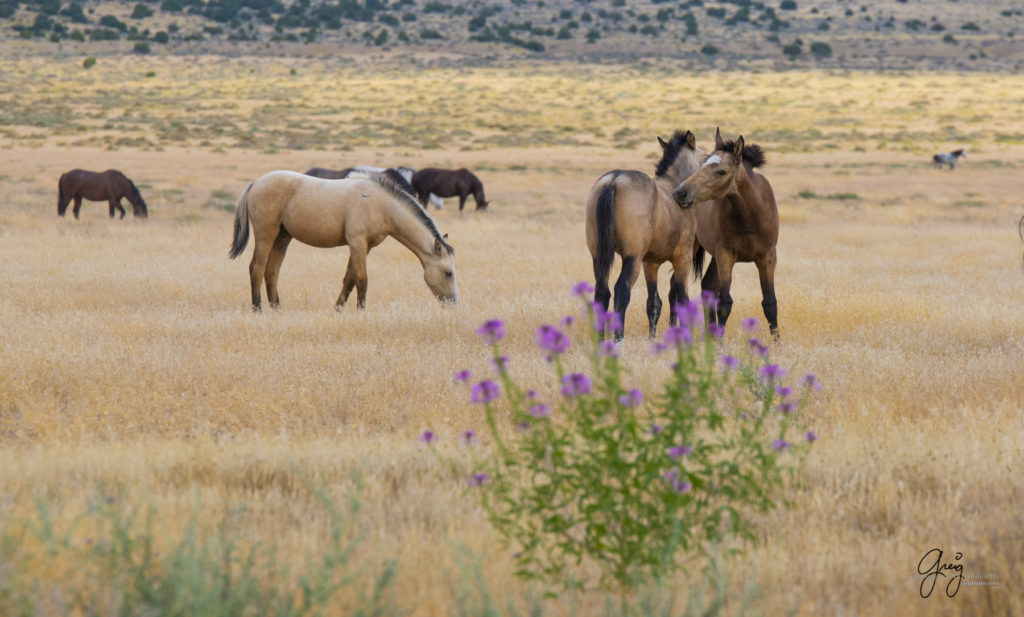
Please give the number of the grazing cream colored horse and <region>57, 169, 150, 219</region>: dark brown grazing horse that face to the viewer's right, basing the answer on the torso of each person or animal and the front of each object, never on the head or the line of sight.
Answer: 2

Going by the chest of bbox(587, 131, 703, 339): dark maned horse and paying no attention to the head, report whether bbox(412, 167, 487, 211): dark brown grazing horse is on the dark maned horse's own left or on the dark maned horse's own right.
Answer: on the dark maned horse's own left

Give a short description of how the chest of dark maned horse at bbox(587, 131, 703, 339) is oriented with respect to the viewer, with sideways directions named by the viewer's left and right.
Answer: facing away from the viewer and to the right of the viewer

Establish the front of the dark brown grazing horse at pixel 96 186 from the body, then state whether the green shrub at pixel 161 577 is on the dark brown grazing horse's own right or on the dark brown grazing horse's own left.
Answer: on the dark brown grazing horse's own right

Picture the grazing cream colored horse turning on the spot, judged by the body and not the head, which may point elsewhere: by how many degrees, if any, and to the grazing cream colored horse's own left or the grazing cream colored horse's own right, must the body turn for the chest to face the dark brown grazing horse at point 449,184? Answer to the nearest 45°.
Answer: approximately 90° to the grazing cream colored horse's own left

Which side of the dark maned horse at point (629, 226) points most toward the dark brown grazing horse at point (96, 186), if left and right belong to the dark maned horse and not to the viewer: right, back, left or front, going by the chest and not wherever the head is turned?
left

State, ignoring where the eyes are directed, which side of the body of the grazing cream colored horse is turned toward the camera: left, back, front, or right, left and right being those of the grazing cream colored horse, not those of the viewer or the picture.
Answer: right

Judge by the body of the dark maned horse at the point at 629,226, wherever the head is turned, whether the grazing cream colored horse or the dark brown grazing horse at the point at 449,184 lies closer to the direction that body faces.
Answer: the dark brown grazing horse

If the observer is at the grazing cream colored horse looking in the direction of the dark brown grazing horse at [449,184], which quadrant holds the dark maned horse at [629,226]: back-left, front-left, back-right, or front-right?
back-right

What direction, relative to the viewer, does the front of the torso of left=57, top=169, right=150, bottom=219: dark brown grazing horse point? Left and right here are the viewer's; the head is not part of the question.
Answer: facing to the right of the viewer

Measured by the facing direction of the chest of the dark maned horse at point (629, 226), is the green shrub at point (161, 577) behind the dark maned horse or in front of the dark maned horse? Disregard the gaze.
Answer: behind

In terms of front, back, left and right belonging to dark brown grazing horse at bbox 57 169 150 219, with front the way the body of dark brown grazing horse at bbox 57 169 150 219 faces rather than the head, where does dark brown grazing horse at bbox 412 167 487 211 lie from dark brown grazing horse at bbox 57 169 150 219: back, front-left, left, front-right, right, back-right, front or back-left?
front

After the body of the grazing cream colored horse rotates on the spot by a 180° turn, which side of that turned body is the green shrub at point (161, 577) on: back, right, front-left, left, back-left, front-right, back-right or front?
left
